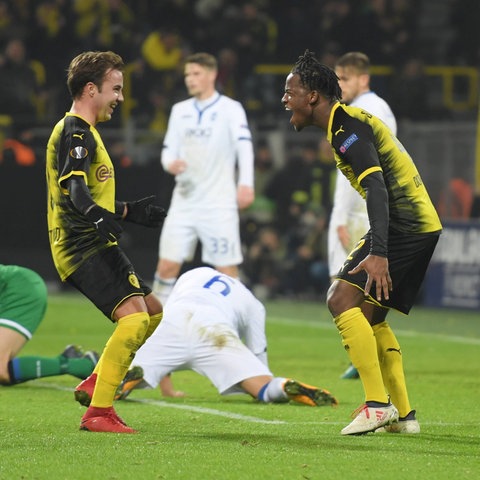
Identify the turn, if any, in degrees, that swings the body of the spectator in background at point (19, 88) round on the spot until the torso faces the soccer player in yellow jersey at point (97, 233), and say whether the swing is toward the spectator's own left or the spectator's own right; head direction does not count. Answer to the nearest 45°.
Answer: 0° — they already face them

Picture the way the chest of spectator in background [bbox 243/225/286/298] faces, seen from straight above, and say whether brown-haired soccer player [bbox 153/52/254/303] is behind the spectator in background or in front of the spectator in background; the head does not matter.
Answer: in front

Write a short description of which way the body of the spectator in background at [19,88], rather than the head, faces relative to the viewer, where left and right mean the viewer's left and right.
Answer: facing the viewer

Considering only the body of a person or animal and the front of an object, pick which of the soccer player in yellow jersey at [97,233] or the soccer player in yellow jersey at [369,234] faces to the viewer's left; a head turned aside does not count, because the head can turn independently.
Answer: the soccer player in yellow jersey at [369,234]

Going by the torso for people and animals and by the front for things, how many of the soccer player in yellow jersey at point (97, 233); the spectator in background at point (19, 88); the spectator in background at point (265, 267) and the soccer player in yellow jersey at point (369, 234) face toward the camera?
2

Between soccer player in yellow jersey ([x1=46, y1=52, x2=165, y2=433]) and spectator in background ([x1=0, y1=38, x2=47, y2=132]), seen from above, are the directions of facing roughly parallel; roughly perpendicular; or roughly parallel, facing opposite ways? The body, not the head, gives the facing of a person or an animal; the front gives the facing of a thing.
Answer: roughly perpendicular

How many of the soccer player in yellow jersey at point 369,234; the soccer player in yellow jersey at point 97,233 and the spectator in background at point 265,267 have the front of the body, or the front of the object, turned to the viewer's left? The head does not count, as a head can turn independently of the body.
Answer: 1

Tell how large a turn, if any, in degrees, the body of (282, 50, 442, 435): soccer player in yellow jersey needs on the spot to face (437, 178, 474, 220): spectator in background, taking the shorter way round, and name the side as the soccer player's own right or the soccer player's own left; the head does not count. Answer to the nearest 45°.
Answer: approximately 90° to the soccer player's own right

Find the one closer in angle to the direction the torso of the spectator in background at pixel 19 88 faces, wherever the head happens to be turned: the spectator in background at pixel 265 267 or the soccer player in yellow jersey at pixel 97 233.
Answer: the soccer player in yellow jersey

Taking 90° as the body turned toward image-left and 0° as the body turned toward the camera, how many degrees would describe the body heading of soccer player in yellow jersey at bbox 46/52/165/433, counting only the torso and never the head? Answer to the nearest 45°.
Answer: approximately 270°

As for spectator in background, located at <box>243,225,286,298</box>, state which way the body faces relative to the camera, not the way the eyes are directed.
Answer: toward the camera

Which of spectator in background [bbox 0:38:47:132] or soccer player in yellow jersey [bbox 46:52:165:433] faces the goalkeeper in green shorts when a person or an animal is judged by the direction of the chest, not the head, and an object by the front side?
the spectator in background

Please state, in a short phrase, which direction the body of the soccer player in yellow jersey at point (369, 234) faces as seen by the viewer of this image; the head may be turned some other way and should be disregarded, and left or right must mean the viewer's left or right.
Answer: facing to the left of the viewer

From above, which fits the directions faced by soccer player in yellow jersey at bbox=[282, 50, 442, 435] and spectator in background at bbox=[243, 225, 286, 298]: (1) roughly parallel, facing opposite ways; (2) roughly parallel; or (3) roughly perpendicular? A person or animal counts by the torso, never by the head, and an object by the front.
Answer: roughly perpendicular

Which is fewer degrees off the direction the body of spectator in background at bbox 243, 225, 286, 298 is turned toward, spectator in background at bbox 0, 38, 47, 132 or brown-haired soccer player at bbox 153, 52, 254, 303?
the brown-haired soccer player

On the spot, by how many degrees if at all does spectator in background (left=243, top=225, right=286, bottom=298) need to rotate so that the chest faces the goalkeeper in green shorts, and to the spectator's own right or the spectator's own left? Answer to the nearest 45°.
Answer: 0° — they already face them

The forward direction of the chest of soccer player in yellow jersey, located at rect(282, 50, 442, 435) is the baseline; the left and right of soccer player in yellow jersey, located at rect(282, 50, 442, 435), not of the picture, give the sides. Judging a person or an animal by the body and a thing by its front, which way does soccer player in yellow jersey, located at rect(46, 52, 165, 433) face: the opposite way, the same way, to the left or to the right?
the opposite way

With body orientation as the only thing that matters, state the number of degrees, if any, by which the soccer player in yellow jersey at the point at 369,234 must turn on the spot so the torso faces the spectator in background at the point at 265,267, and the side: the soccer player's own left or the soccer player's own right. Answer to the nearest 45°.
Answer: approximately 90° to the soccer player's own right
